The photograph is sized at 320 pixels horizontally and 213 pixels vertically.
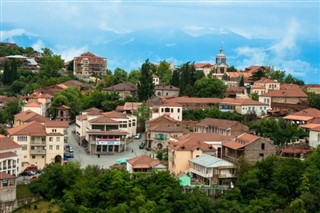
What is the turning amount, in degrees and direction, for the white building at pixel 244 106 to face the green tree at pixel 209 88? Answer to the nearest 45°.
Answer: approximately 135° to its right

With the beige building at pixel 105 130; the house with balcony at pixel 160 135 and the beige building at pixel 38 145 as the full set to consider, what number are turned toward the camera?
3

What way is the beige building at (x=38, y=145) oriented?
toward the camera

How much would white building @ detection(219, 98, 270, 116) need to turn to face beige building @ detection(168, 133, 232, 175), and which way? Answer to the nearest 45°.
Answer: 0° — it already faces it

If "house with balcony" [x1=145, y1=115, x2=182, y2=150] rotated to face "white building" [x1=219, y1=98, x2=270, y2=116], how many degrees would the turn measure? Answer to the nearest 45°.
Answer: approximately 135° to its left

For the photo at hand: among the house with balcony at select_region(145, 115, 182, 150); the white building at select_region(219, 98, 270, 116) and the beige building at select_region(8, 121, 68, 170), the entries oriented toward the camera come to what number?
3

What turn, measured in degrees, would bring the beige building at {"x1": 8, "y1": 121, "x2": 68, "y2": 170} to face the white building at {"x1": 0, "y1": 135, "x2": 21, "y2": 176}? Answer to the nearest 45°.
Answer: approximately 45° to its right

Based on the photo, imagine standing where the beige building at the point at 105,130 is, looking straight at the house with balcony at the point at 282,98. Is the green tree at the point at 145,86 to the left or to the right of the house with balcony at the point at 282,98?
left

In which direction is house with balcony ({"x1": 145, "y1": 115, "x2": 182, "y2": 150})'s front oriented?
toward the camera

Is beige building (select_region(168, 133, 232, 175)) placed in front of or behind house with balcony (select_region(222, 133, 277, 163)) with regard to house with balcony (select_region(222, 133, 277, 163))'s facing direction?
in front

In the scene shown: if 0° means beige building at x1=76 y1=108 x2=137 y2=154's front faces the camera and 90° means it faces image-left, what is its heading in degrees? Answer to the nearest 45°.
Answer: approximately 0°

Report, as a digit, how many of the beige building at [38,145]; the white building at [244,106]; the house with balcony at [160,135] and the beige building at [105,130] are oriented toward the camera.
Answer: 4
